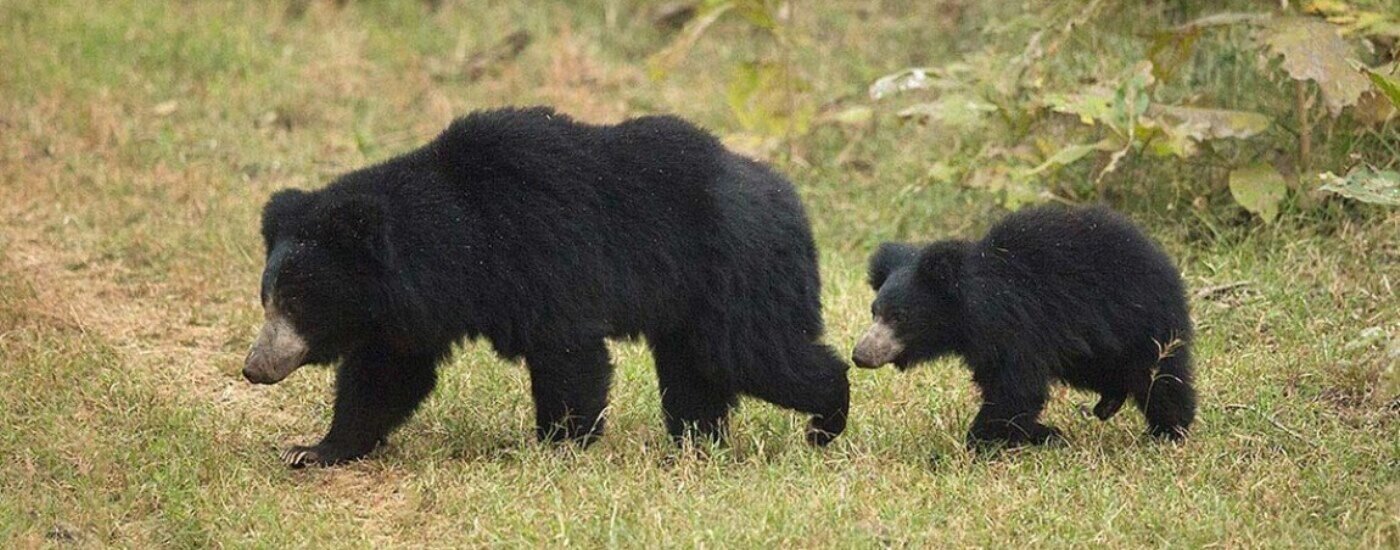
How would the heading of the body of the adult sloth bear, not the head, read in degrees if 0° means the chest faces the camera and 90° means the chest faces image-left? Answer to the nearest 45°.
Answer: approximately 90°

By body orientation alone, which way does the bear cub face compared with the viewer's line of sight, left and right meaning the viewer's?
facing to the left of the viewer

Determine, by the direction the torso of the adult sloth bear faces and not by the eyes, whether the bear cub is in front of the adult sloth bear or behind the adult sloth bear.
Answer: behind

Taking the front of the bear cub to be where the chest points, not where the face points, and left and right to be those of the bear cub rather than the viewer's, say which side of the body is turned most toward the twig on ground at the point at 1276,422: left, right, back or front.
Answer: back

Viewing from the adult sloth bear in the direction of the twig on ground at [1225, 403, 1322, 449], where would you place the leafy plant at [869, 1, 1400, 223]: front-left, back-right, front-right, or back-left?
front-left

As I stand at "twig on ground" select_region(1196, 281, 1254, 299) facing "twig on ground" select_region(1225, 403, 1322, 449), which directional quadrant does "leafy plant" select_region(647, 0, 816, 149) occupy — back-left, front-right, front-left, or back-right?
back-right

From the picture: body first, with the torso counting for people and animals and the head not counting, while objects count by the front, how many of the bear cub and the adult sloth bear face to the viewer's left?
2

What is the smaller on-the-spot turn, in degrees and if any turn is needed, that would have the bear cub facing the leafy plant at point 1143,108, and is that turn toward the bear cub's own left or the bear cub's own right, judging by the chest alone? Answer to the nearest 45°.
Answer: approximately 90° to the bear cub's own right

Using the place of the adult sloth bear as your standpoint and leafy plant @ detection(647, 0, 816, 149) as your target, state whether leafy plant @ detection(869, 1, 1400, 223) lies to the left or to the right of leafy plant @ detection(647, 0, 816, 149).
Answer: right

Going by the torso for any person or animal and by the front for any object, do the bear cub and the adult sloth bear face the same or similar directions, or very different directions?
same or similar directions

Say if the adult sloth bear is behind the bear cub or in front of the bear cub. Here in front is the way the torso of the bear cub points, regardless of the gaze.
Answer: in front
